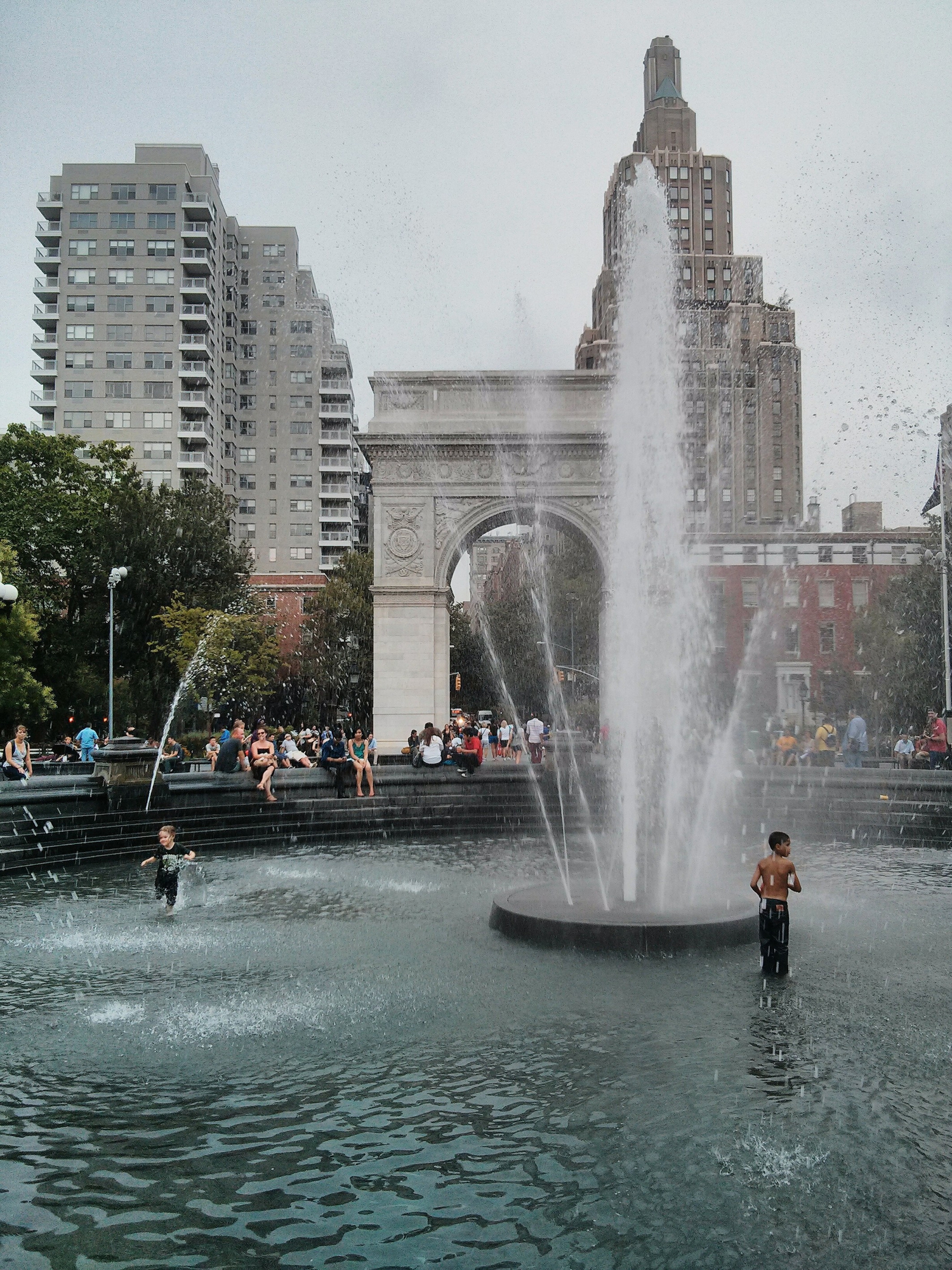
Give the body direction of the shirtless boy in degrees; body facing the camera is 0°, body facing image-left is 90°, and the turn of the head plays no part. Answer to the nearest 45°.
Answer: approximately 180°

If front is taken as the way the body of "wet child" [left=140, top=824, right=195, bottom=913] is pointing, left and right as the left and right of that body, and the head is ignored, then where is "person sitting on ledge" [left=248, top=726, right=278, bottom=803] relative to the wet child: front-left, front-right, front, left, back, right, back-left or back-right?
back

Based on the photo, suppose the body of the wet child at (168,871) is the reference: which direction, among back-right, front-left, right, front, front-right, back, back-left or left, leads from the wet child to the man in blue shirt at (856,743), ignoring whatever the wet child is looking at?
back-left

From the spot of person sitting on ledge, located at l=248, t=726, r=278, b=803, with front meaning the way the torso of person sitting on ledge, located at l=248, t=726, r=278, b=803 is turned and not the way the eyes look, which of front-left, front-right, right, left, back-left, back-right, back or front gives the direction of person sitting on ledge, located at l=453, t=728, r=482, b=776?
back-left

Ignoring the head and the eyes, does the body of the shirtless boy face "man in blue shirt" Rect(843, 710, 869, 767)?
yes

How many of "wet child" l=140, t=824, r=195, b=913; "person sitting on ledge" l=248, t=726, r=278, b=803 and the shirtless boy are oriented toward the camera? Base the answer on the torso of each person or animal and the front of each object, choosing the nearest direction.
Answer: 2

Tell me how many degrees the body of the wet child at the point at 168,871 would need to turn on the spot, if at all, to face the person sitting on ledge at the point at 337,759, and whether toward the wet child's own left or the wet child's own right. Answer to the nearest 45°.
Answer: approximately 180°

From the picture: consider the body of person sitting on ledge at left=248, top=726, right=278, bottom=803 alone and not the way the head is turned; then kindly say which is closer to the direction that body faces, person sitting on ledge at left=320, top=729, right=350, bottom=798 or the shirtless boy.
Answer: the shirtless boy
